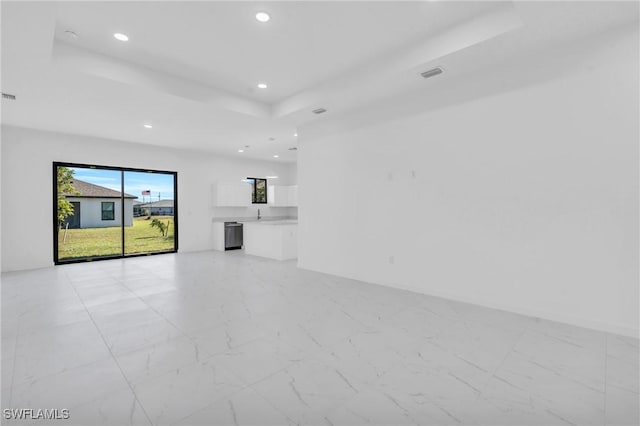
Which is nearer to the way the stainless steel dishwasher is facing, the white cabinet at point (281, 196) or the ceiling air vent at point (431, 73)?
the ceiling air vent

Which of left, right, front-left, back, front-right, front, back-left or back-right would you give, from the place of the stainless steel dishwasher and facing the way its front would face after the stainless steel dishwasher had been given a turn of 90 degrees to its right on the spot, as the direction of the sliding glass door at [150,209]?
front-right

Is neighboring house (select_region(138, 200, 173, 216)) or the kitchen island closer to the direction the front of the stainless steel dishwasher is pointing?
the kitchen island

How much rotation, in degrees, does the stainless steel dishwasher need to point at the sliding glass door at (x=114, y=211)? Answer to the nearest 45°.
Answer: approximately 135° to its right

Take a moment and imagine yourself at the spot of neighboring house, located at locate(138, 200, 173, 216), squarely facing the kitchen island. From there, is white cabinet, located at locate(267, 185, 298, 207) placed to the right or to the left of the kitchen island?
left

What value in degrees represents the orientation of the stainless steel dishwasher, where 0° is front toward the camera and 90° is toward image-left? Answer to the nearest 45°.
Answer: approximately 315°
